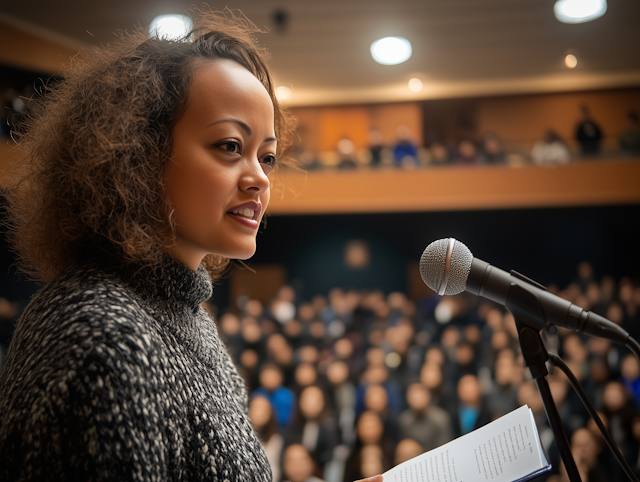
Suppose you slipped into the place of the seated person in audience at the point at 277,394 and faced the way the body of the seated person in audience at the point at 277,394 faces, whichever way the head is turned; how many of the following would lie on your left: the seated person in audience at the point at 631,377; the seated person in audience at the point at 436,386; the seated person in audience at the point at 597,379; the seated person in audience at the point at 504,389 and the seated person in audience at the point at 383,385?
5

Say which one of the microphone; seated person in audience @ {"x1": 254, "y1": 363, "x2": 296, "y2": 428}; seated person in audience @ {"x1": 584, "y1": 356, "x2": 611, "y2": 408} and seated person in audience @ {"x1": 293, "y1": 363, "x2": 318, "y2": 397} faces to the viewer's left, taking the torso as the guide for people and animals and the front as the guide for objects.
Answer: the microphone

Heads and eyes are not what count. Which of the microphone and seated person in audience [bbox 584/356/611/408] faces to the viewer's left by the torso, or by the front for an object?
the microphone

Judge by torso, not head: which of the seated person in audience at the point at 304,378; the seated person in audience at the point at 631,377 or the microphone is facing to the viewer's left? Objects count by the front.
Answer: the microphone

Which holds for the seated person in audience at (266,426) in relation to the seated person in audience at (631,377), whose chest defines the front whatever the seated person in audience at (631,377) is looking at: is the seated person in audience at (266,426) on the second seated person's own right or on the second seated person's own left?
on the second seated person's own right

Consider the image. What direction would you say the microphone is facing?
to the viewer's left

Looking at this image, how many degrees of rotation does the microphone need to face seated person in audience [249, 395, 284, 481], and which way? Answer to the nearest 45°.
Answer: approximately 45° to its right

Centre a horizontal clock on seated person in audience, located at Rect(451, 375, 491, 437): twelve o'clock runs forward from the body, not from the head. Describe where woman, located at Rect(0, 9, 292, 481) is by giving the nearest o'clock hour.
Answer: The woman is roughly at 12 o'clock from the seated person in audience.

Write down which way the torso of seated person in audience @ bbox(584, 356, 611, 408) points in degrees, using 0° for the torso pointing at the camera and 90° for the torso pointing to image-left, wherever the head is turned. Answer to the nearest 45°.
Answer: approximately 0°
